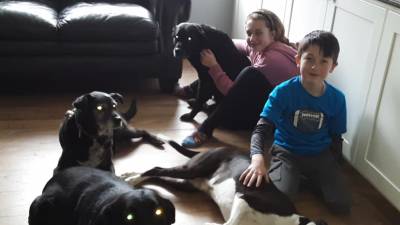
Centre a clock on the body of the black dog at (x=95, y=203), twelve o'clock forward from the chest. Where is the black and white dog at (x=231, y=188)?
The black and white dog is roughly at 10 o'clock from the black dog.

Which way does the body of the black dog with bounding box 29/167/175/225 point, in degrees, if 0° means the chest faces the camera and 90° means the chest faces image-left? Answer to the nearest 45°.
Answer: approximately 315°

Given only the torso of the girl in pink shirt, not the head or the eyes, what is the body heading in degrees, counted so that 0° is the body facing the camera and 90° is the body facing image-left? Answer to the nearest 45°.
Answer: approximately 45°

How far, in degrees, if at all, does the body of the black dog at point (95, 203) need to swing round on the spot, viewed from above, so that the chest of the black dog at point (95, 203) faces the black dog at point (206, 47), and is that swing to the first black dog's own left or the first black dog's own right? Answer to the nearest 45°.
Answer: approximately 90° to the first black dog's own left

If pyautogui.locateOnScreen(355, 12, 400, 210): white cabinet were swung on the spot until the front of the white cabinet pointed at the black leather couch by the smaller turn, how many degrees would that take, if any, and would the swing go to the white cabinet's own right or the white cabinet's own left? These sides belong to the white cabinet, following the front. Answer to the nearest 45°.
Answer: approximately 45° to the white cabinet's own right

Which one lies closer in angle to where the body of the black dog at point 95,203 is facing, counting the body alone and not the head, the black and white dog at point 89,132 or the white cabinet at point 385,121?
the white cabinet

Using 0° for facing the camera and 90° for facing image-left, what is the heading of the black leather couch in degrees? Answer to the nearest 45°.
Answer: approximately 0°

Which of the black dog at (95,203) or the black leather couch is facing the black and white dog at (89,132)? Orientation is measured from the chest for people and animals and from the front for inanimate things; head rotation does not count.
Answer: the black leather couch
